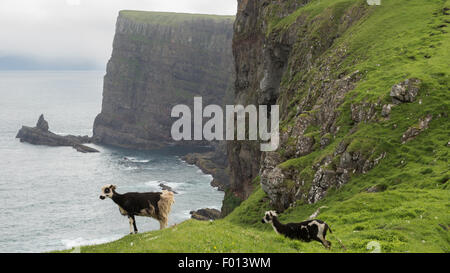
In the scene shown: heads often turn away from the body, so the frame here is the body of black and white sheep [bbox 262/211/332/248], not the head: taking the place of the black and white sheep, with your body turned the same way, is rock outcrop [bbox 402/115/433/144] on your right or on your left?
on your right

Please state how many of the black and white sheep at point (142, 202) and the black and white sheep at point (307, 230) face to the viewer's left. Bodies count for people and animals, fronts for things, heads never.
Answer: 2

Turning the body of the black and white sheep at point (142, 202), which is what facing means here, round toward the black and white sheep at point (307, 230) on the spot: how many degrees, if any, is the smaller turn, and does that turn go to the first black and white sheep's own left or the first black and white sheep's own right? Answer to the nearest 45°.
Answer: approximately 135° to the first black and white sheep's own left

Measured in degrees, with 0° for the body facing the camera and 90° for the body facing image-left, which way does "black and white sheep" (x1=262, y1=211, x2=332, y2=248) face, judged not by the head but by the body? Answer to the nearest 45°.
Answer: approximately 90°

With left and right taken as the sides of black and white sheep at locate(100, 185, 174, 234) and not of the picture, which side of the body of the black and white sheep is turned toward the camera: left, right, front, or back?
left
